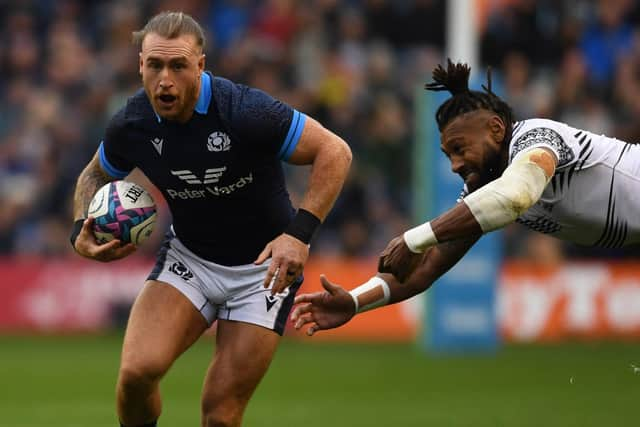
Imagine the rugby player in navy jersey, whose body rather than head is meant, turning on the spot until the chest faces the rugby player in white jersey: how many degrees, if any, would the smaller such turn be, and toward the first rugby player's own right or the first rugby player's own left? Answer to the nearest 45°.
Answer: approximately 90° to the first rugby player's own left

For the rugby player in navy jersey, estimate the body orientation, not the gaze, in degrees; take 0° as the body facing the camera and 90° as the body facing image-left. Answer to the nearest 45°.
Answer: approximately 0°
